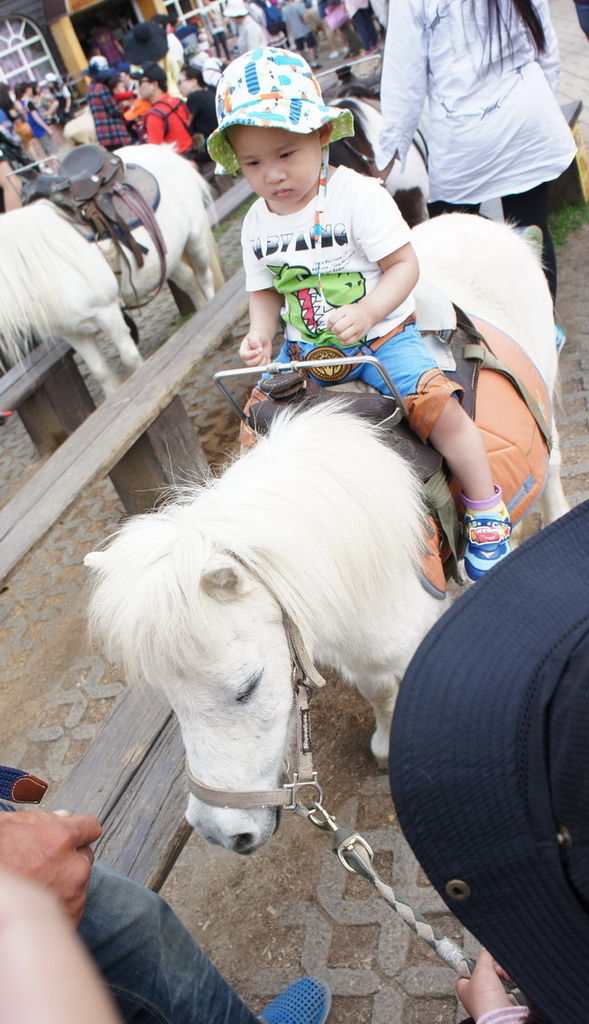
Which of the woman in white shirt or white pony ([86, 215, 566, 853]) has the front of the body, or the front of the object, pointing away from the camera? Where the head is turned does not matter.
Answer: the woman in white shirt

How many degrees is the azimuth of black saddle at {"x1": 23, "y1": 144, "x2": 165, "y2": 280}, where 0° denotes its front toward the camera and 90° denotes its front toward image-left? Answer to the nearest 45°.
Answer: approximately 45°

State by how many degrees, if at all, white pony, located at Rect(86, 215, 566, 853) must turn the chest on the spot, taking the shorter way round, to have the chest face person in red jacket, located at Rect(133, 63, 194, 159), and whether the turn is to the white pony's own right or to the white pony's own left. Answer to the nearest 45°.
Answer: approximately 135° to the white pony's own right

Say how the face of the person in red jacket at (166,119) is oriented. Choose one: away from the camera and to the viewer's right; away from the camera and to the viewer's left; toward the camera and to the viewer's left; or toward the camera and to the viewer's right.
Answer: toward the camera and to the viewer's left

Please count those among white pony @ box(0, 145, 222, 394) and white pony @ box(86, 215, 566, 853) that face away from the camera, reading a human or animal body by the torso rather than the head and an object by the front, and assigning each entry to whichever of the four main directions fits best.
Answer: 0

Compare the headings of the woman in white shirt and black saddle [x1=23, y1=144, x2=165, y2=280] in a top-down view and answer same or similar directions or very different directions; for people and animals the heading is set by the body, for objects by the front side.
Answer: very different directions

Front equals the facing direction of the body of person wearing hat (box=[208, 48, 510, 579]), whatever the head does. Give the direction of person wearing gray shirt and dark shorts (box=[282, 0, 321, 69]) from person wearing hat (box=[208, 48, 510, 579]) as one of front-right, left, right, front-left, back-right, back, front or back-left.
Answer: back-right

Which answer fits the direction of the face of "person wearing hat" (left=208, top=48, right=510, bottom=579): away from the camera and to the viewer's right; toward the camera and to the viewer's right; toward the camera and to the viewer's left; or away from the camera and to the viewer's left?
toward the camera and to the viewer's left

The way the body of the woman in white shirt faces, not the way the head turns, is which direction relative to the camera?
away from the camera

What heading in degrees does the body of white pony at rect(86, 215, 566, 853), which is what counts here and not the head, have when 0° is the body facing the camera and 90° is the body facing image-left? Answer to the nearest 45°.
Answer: approximately 45°
